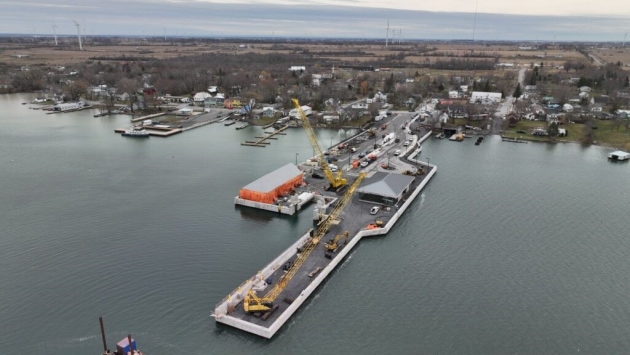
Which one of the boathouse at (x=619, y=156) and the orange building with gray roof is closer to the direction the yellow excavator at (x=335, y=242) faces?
the boathouse

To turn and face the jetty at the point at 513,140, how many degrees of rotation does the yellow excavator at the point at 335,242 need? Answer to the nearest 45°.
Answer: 0° — it already faces it

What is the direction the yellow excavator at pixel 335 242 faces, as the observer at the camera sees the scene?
facing away from the viewer and to the right of the viewer

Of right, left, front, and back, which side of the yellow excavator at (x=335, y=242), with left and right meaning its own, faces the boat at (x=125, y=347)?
back

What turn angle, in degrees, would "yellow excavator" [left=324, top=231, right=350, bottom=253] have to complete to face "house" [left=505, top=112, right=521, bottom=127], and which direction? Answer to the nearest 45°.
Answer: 0° — it already faces it

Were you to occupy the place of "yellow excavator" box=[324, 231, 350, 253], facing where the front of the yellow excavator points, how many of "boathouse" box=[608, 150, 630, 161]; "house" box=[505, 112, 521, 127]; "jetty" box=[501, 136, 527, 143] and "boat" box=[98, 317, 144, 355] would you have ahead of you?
3

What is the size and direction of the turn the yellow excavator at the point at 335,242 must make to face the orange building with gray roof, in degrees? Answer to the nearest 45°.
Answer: approximately 90° to its left

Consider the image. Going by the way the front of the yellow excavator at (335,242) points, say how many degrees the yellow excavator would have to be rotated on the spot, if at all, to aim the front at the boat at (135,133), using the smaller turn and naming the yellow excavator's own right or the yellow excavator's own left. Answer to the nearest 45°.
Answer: approximately 90° to the yellow excavator's own left

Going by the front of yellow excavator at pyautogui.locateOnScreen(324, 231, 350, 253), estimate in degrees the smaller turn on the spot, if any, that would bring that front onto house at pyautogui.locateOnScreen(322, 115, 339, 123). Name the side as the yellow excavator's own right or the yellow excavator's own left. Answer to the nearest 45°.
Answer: approximately 45° to the yellow excavator's own left

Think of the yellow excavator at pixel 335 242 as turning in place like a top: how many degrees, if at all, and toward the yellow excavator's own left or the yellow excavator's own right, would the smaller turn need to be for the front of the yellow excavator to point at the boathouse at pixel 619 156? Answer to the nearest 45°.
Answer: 0° — it already faces it
